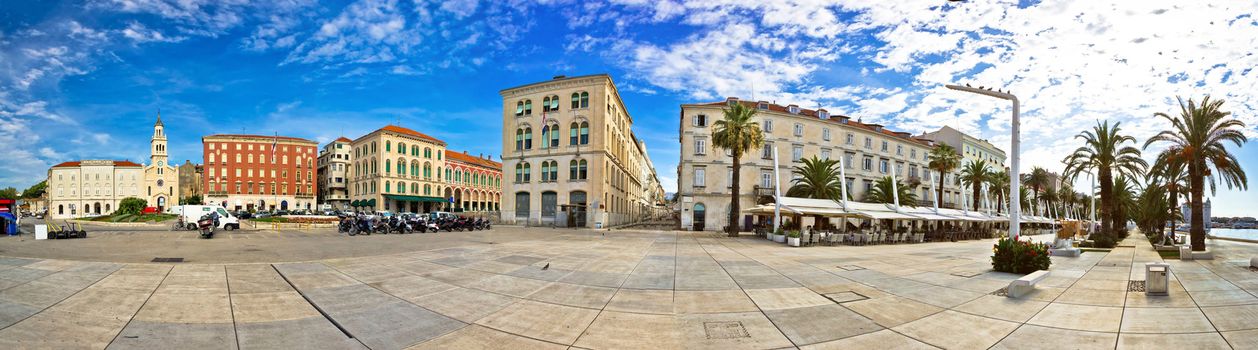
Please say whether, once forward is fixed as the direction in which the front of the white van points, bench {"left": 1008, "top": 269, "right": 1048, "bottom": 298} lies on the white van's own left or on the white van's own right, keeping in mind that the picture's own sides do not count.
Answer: on the white van's own right

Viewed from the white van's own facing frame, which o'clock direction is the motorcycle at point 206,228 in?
The motorcycle is roughly at 3 o'clock from the white van.

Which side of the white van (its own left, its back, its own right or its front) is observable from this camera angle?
right

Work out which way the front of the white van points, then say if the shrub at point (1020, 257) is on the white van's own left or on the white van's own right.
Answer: on the white van's own right
